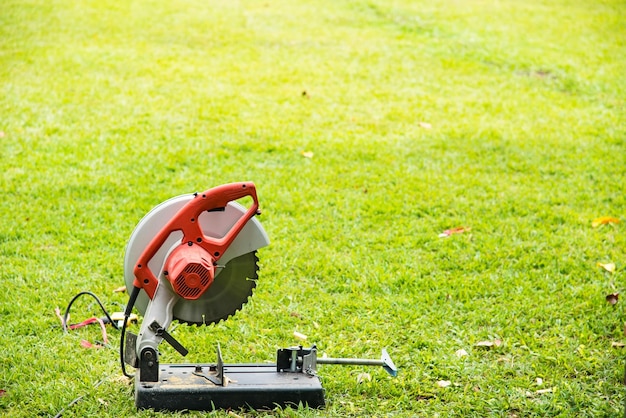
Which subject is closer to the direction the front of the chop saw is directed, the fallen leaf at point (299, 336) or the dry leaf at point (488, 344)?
the dry leaf

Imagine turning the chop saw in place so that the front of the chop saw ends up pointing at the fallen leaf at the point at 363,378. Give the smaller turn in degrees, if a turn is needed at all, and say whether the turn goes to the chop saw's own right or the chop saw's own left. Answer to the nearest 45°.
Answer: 0° — it already faces it

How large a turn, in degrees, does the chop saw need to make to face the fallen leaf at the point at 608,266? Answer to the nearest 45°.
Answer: approximately 45° to its left

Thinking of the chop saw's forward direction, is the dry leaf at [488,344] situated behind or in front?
in front

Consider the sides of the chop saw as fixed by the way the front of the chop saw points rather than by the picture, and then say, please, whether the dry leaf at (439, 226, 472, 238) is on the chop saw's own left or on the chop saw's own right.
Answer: on the chop saw's own left

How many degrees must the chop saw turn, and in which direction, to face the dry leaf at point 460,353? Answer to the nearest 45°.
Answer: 0° — it already faces it

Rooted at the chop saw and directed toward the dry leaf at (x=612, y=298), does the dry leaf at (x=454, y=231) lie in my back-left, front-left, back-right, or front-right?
front-left

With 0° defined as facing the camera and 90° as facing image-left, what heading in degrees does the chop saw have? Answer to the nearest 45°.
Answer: approximately 270°

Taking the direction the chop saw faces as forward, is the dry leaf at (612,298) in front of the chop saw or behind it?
in front

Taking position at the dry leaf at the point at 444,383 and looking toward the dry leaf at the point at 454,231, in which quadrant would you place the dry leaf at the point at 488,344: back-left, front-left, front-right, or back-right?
front-right

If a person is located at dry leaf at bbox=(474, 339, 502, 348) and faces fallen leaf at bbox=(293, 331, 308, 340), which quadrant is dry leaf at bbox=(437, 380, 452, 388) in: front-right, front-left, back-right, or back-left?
front-left

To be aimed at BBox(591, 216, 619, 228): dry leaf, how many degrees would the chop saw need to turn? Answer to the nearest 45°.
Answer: approximately 45° to its left

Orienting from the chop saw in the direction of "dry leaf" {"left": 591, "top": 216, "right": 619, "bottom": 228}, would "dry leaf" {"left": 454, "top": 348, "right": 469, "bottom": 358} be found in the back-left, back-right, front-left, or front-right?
front-right

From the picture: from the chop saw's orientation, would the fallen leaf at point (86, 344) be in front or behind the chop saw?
behind
